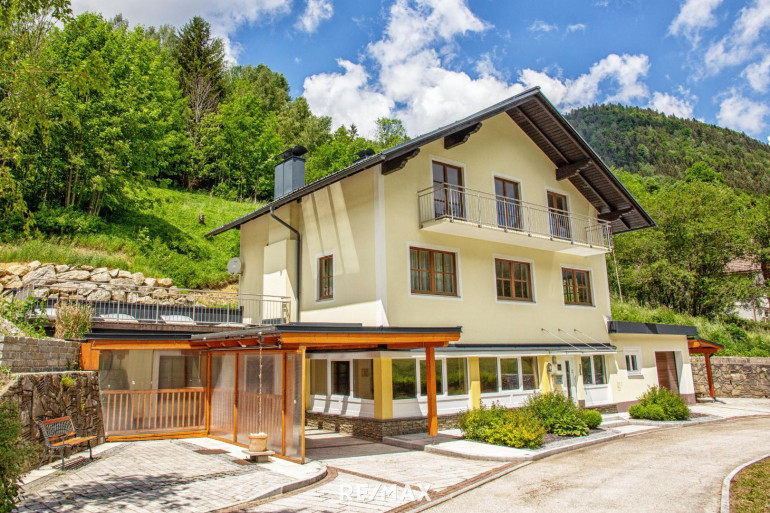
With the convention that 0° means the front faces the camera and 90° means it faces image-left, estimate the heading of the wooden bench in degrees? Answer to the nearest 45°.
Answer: approximately 315°

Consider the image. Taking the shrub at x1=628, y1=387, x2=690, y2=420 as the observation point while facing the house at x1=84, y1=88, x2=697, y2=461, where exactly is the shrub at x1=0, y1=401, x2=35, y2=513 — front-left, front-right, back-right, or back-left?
front-left

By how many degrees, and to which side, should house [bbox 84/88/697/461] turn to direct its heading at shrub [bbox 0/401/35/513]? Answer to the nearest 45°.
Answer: approximately 90° to its right

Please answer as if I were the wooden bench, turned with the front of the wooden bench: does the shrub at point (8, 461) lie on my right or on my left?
on my right

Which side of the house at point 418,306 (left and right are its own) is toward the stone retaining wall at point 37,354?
right

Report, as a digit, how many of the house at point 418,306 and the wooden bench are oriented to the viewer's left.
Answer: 0

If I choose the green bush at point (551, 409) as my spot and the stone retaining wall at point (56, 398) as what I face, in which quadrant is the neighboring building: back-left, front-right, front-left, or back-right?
back-right

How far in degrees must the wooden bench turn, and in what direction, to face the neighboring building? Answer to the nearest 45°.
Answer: approximately 45° to its left

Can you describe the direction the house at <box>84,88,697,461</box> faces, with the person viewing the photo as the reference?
facing the viewer and to the right of the viewer

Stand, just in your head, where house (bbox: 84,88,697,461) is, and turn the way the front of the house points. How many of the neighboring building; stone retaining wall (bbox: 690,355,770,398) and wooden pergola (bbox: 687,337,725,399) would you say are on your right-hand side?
0

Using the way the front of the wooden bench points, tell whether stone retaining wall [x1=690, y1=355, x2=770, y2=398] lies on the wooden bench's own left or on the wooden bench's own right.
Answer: on the wooden bench's own left
